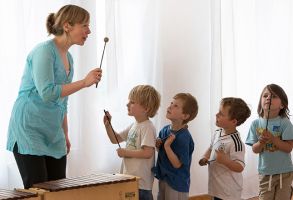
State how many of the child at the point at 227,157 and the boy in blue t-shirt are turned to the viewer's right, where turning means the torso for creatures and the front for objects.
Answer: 0

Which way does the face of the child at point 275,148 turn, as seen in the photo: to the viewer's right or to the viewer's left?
to the viewer's left

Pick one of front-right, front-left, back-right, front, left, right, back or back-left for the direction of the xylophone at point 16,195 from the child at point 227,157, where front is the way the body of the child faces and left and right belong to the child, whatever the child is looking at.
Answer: front

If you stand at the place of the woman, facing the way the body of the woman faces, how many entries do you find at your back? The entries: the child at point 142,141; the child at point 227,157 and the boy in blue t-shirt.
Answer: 0

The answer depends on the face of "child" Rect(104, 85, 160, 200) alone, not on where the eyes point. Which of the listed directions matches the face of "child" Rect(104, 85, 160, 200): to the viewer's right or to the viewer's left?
to the viewer's left

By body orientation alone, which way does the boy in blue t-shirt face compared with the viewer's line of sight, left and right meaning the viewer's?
facing the viewer and to the left of the viewer

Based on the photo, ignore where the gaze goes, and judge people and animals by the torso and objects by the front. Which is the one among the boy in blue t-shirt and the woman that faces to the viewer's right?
the woman

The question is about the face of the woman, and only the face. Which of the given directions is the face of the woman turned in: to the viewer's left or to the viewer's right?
to the viewer's right

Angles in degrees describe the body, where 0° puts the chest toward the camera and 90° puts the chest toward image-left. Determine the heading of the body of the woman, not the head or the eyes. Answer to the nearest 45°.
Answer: approximately 270°

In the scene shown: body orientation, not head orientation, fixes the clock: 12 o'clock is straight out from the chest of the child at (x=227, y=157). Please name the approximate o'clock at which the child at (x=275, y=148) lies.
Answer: the child at (x=275, y=148) is roughly at 6 o'clock from the child at (x=227, y=157).

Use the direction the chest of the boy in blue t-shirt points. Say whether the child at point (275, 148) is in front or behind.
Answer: behind
